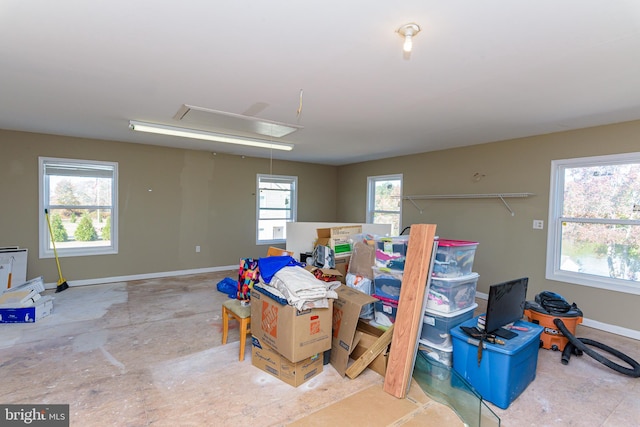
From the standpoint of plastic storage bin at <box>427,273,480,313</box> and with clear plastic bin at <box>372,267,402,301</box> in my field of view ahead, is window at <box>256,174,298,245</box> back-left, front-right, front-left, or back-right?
front-right

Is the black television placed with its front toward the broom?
no

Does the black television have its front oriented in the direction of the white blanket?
no

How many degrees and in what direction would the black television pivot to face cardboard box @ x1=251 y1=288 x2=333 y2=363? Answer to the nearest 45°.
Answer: approximately 90° to its right

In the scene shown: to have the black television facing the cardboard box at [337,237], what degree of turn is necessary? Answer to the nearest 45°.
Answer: approximately 135° to its right

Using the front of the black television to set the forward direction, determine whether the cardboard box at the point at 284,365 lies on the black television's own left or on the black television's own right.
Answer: on the black television's own right

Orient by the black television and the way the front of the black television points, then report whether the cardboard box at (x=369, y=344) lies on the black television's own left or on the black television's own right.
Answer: on the black television's own right

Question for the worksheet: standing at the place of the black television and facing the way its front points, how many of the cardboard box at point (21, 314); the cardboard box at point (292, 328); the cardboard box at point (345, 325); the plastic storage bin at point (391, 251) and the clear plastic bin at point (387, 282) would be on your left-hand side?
0

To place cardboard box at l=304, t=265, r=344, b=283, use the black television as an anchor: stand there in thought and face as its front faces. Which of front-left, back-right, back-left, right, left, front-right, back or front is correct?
back-right
